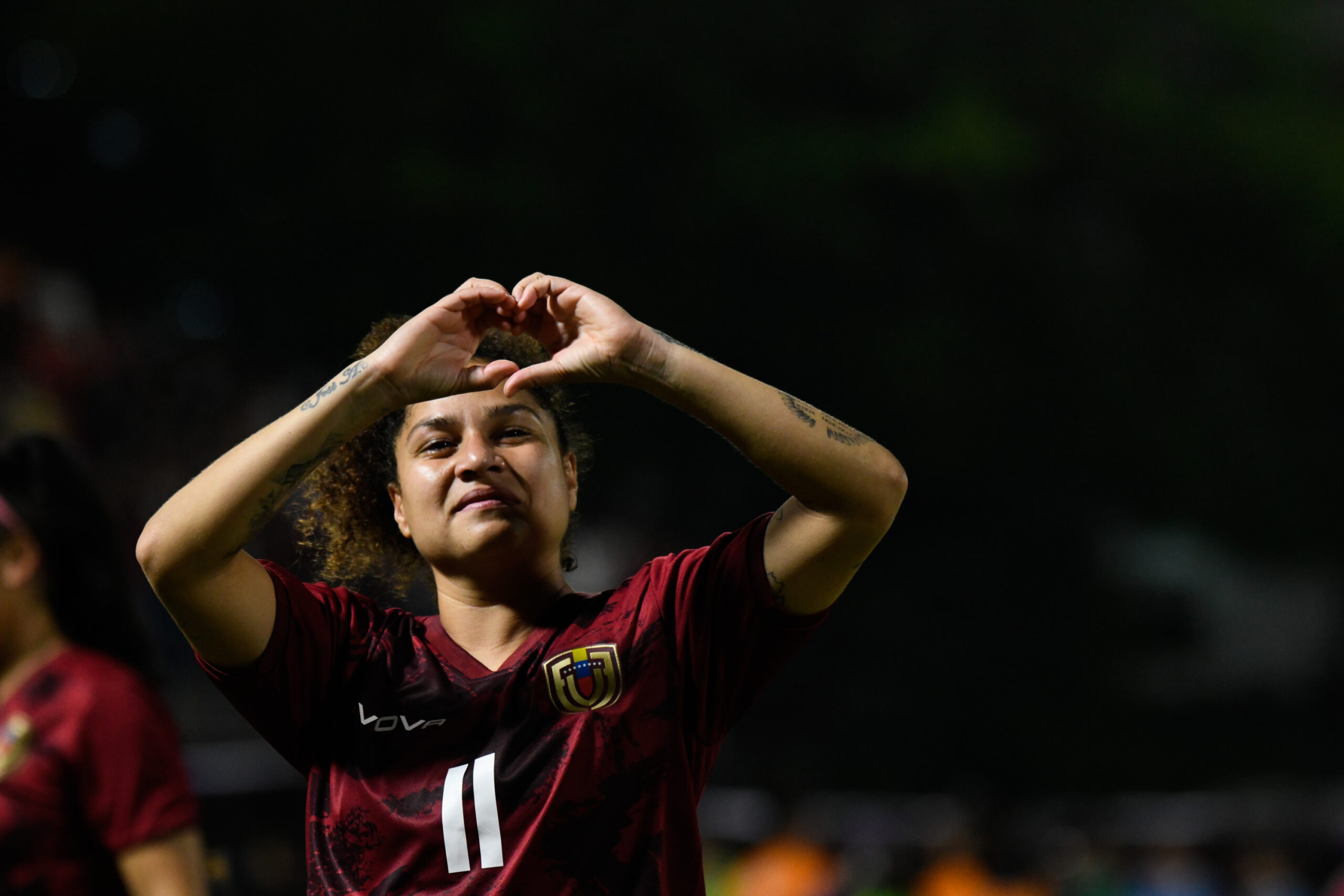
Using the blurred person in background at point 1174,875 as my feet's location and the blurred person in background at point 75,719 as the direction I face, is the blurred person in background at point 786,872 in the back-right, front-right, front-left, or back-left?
front-right

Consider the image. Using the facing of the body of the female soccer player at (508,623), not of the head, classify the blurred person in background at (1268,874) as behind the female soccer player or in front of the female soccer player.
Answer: behind

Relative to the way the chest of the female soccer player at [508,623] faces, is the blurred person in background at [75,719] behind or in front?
behind

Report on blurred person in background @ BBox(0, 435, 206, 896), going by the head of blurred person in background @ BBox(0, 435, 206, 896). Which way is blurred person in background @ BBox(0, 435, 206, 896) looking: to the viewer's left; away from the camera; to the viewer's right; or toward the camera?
to the viewer's left

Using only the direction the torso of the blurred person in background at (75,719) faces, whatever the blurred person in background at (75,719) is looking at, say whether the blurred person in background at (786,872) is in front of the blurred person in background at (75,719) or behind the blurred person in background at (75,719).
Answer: behind

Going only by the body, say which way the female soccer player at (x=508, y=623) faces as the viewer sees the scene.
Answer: toward the camera

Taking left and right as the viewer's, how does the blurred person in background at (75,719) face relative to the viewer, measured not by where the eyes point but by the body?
facing the viewer and to the left of the viewer

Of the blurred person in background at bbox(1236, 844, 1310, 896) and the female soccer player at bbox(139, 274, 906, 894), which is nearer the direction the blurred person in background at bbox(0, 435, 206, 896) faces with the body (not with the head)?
the female soccer player

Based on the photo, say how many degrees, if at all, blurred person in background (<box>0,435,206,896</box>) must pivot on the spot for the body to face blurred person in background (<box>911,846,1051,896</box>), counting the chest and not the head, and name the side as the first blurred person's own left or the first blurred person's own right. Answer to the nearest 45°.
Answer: approximately 180°

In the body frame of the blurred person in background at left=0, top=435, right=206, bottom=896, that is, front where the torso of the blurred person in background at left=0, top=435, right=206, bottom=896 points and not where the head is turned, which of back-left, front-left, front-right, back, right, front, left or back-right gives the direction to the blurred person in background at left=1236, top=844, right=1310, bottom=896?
back

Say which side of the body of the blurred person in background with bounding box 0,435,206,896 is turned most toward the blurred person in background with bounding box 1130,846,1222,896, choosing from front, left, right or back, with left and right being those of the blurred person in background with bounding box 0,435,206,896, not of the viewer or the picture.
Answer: back
